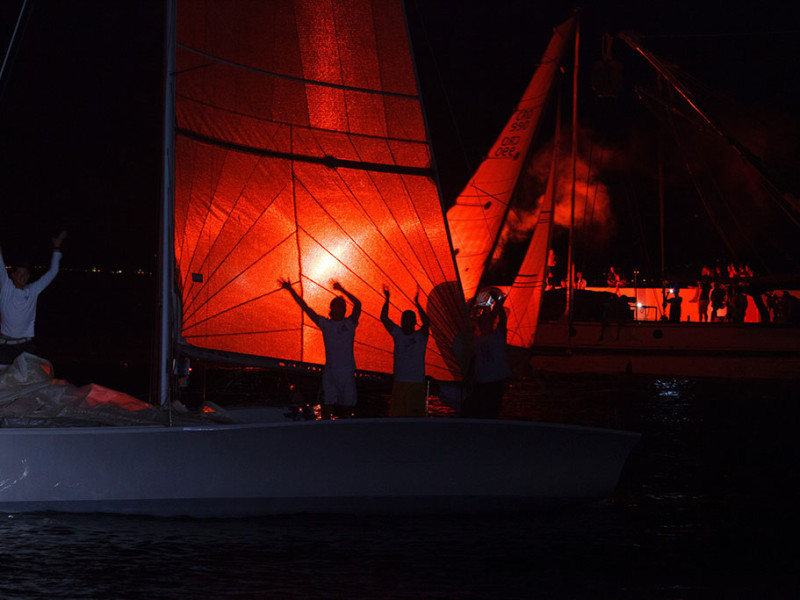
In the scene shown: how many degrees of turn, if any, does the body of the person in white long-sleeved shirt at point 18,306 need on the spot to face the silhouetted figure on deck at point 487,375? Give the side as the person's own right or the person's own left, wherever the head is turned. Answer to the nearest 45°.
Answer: approximately 90° to the person's own left

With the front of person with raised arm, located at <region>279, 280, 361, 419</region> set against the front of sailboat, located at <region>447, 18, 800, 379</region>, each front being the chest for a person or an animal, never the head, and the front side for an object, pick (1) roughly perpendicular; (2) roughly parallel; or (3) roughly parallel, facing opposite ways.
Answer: roughly perpendicular

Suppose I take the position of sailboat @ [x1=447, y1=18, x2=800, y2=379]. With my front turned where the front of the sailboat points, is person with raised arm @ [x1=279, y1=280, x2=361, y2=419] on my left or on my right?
on my left

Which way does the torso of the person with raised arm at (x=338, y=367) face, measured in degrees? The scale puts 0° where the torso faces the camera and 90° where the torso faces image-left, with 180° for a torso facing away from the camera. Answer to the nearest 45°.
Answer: approximately 0°

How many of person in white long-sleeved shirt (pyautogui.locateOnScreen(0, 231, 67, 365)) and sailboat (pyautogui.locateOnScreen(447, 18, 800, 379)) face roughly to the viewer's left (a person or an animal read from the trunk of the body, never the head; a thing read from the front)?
1

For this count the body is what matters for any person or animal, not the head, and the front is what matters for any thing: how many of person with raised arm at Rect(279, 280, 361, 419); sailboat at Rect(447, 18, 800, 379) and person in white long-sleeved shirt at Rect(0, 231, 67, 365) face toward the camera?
2

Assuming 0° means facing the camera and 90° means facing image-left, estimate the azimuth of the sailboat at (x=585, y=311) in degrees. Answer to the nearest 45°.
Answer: approximately 90°
